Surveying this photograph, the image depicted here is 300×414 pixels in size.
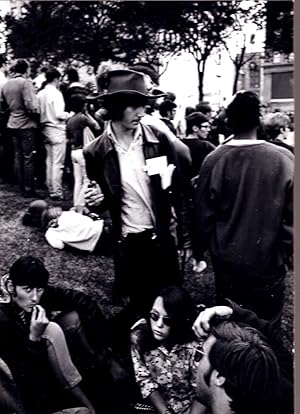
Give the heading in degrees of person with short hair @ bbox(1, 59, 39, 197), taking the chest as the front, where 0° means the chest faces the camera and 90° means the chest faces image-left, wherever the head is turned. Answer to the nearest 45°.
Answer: approximately 225°

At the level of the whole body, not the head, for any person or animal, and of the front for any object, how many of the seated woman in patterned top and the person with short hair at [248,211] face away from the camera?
1

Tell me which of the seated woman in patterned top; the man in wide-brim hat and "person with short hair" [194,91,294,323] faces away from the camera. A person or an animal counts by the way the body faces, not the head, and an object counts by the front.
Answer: the person with short hair

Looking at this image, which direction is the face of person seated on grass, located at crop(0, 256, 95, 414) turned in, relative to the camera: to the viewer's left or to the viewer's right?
to the viewer's right

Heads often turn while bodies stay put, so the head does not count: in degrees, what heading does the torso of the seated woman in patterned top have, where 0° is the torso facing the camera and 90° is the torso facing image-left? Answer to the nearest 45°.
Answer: approximately 0°

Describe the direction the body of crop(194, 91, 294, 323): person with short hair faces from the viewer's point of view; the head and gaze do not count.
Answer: away from the camera

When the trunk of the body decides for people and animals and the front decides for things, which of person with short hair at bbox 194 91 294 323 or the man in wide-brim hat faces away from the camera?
the person with short hair
